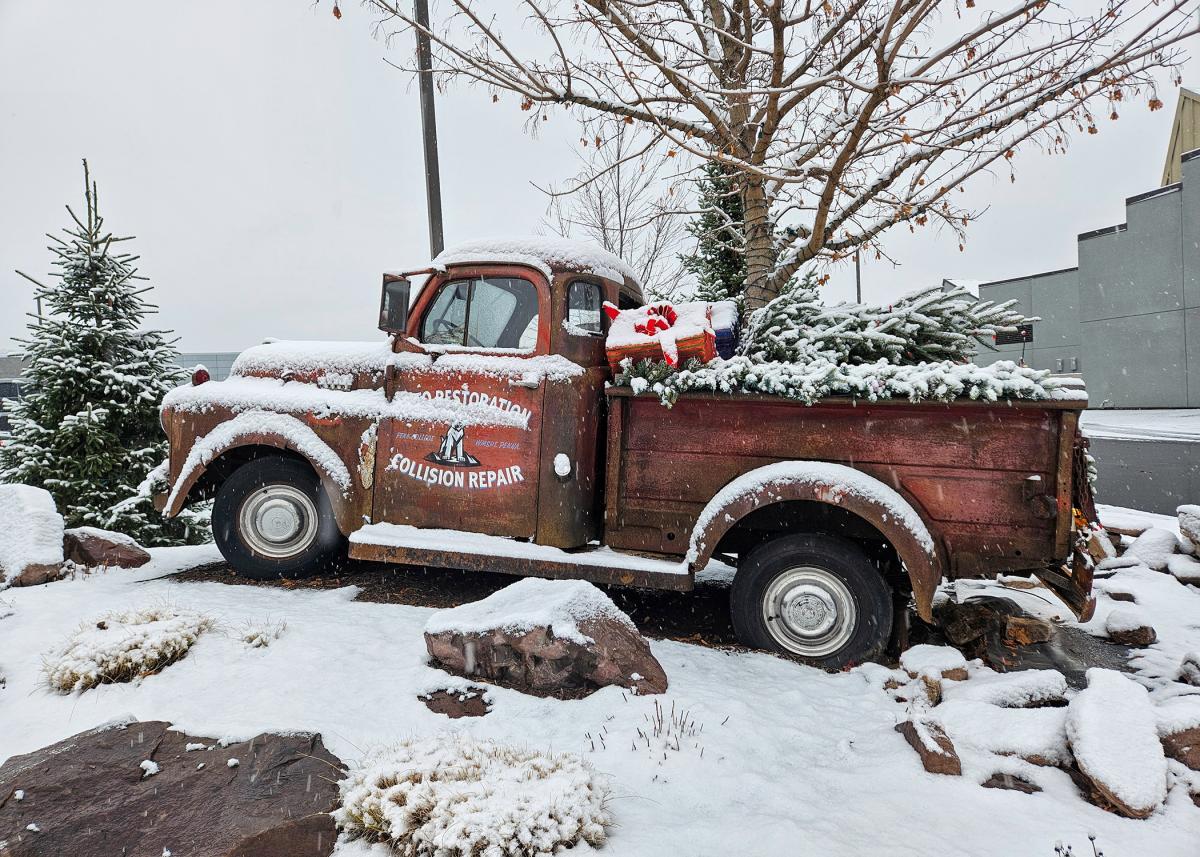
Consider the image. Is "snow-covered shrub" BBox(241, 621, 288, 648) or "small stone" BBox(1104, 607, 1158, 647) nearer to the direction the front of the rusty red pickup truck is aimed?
the snow-covered shrub

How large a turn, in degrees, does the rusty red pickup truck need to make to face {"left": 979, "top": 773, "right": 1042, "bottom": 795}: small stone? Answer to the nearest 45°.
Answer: approximately 135° to its left

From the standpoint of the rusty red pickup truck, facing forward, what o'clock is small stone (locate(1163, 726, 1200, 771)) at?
The small stone is roughly at 7 o'clock from the rusty red pickup truck.

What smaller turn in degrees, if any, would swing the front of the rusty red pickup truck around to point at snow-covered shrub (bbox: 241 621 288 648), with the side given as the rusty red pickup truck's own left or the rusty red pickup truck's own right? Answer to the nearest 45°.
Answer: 0° — it already faces it

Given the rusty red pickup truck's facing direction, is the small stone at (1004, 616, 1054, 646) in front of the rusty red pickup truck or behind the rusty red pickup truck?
behind

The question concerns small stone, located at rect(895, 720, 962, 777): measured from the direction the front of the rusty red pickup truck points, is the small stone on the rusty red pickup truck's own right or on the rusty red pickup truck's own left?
on the rusty red pickup truck's own left

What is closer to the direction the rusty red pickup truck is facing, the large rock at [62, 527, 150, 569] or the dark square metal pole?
the large rock

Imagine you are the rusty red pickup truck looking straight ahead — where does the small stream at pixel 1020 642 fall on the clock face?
The small stream is roughly at 6 o'clock from the rusty red pickup truck.

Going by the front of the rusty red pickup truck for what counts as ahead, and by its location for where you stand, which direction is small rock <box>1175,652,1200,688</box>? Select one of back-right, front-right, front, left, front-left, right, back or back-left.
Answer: back

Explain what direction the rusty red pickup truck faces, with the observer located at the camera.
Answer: facing to the left of the viewer

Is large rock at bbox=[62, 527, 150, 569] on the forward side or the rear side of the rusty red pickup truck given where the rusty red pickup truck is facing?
on the forward side

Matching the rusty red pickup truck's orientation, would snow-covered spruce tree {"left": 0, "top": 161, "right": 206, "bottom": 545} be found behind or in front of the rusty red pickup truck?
in front

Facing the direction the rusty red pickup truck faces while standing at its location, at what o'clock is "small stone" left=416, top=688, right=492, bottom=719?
The small stone is roughly at 10 o'clock from the rusty red pickup truck.

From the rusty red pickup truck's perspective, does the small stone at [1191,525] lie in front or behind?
behind

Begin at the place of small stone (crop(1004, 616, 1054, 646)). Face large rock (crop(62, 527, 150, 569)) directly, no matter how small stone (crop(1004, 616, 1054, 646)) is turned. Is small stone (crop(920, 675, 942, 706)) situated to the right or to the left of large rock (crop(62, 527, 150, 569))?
left

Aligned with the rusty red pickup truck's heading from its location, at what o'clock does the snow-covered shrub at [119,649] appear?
The snow-covered shrub is roughly at 11 o'clock from the rusty red pickup truck.
